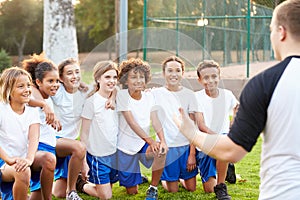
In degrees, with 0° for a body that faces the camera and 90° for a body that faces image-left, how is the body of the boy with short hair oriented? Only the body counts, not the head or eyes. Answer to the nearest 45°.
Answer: approximately 0°

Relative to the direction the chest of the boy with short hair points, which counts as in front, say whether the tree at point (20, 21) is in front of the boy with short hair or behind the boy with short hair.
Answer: behind
